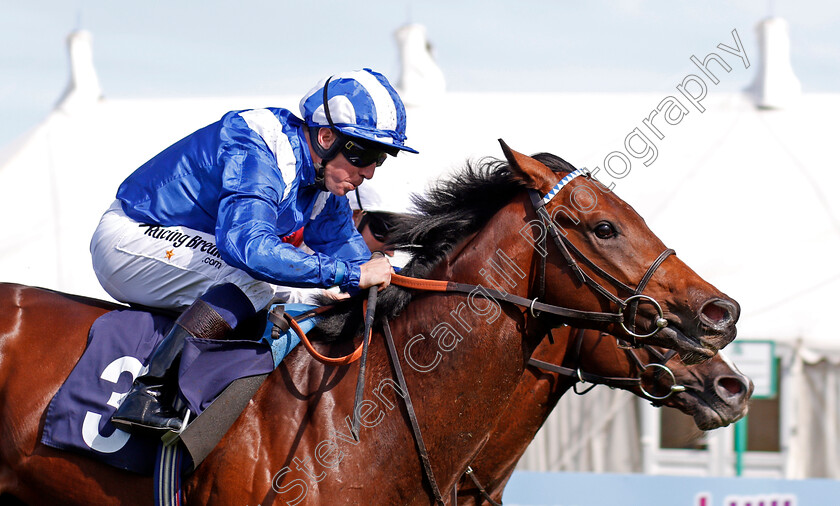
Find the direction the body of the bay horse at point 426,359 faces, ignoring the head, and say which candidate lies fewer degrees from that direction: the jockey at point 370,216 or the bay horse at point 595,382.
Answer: the bay horse

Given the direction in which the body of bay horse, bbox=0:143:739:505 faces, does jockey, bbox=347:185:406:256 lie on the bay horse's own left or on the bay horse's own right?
on the bay horse's own left

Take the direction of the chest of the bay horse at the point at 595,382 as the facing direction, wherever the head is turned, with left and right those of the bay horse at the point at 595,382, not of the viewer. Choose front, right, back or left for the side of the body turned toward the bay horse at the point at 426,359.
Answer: right

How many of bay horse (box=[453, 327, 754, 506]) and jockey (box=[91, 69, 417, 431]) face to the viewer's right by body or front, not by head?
2

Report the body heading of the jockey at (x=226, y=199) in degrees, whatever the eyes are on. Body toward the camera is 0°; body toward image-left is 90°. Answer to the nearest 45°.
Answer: approximately 270°

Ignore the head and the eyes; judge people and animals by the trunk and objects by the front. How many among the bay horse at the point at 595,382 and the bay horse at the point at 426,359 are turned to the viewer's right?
2

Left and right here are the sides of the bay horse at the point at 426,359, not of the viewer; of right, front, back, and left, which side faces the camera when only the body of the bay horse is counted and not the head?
right

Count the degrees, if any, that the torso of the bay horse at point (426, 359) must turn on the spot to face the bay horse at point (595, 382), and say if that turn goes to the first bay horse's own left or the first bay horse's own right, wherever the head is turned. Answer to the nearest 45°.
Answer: approximately 45° to the first bay horse's own left

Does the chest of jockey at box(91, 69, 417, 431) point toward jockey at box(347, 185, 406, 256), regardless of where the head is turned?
no

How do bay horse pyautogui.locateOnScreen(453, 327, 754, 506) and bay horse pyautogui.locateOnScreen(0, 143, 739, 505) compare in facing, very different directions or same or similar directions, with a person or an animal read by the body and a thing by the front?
same or similar directions

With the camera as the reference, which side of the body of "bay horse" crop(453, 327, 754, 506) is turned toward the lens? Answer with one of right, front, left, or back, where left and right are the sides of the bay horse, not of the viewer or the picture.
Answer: right

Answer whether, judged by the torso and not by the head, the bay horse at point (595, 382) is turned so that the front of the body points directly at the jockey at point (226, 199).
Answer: no
